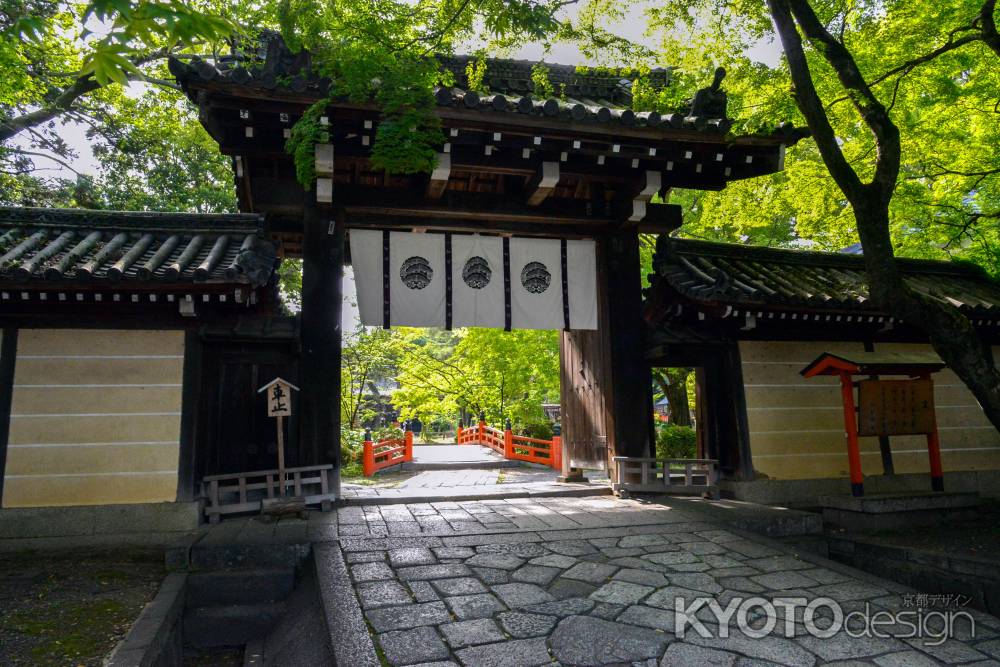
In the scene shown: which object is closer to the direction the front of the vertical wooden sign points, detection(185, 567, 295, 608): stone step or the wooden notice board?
the stone step

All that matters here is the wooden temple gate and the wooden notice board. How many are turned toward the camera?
2

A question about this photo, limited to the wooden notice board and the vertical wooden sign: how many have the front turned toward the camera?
2

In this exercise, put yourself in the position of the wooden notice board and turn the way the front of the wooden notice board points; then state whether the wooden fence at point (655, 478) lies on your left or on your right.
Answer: on your right

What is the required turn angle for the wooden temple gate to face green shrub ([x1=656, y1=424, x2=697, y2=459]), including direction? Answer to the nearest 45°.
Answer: approximately 135° to its left

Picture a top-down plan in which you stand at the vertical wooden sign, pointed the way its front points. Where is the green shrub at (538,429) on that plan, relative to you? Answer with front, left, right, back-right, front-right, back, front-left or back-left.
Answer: back-left

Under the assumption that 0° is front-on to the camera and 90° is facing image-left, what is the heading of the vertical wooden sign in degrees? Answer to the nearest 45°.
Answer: approximately 0°

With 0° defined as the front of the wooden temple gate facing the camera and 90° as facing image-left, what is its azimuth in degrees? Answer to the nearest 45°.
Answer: approximately 0°
